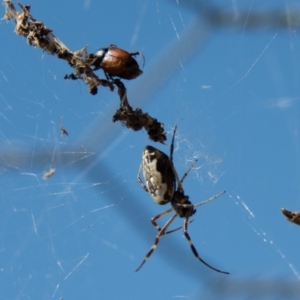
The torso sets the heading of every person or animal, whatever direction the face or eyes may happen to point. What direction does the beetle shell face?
to the viewer's left

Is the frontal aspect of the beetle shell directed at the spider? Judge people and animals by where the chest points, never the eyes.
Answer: no
